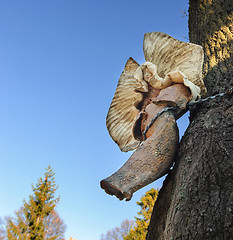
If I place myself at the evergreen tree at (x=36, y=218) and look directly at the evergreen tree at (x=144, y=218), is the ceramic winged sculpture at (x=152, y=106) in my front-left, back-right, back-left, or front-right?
front-right
